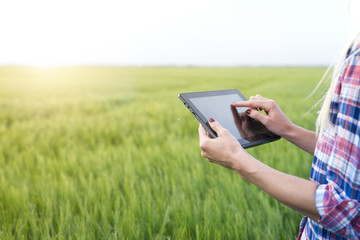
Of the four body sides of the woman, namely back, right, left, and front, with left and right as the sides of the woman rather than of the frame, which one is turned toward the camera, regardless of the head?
left
